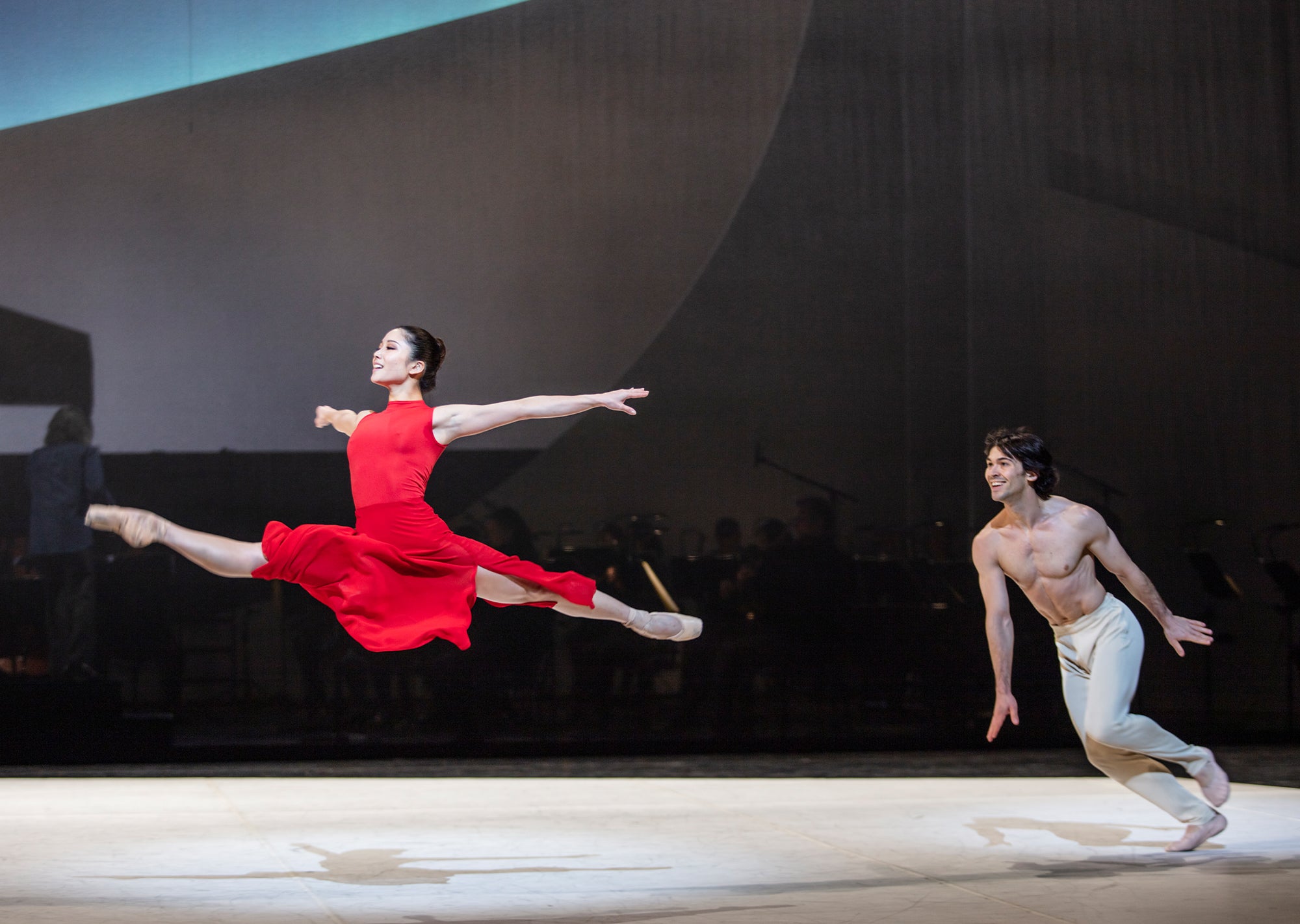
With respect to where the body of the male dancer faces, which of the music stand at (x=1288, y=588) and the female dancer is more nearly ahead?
the female dancer

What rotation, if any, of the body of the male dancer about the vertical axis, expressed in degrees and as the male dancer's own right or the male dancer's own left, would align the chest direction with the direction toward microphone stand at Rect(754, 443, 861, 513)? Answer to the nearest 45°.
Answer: approximately 90° to the male dancer's own right

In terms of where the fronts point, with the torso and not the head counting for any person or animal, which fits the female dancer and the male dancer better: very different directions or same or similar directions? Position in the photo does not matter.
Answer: same or similar directions

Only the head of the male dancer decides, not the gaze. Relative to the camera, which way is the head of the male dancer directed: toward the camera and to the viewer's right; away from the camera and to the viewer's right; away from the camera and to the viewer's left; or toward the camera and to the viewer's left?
toward the camera and to the viewer's left

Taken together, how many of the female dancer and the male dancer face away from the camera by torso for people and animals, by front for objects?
0

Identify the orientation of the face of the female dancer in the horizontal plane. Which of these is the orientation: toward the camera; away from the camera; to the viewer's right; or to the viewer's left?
to the viewer's left

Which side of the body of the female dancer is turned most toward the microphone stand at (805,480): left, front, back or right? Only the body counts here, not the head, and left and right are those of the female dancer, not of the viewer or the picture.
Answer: back

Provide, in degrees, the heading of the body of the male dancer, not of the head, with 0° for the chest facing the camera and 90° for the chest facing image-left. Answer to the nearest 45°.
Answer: approximately 45°

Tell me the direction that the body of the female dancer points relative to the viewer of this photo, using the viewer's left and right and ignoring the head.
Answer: facing the viewer and to the left of the viewer

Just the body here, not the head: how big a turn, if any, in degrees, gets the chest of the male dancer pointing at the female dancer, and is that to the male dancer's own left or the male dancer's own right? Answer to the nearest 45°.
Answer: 0° — they already face them

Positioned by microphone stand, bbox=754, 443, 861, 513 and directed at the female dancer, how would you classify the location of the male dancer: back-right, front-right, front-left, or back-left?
front-left

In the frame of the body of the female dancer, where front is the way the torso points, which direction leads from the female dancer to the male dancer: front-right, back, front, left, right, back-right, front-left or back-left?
back-left
